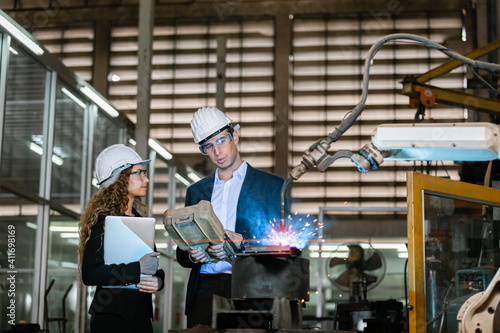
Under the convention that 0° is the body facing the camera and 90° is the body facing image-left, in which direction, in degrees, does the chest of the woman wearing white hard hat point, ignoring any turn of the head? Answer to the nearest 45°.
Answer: approximately 270°

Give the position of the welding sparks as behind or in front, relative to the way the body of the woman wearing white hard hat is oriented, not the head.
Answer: in front

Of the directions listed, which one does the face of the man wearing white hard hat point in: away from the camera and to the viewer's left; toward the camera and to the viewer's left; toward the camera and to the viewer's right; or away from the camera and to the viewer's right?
toward the camera and to the viewer's left

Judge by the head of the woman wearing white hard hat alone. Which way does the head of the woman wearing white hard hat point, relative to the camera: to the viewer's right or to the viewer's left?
to the viewer's right

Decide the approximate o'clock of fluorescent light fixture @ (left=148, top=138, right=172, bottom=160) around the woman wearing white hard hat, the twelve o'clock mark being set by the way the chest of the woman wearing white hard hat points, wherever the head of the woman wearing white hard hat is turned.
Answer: The fluorescent light fixture is roughly at 9 o'clock from the woman wearing white hard hat.

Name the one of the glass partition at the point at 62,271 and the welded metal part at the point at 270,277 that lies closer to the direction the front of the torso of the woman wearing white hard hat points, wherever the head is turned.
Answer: the welded metal part

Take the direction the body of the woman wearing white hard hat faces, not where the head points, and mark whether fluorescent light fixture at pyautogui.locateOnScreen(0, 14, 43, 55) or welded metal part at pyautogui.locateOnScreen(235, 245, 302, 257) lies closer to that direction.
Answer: the welded metal part
